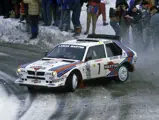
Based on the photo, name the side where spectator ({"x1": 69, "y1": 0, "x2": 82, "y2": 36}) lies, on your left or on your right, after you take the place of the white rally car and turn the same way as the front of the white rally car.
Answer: on your right

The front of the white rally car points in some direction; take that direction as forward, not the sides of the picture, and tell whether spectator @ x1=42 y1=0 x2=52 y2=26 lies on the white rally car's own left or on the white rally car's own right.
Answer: on the white rally car's own right

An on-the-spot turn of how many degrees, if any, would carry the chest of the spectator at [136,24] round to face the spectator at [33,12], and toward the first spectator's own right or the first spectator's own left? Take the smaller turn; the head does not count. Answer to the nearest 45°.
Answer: approximately 45° to the first spectator's own right

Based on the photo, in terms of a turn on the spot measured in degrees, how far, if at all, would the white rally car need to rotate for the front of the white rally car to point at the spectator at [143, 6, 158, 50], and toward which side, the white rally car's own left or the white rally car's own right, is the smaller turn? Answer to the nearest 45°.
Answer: approximately 180°

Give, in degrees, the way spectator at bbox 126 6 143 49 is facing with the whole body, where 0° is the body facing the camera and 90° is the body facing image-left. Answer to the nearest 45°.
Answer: approximately 45°

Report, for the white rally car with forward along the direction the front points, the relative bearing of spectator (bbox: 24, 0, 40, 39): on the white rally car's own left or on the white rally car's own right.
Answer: on the white rally car's own right

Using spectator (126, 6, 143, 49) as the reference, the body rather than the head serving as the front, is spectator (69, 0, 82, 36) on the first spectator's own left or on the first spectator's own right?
on the first spectator's own right

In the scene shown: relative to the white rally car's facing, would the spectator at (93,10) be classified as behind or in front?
behind
